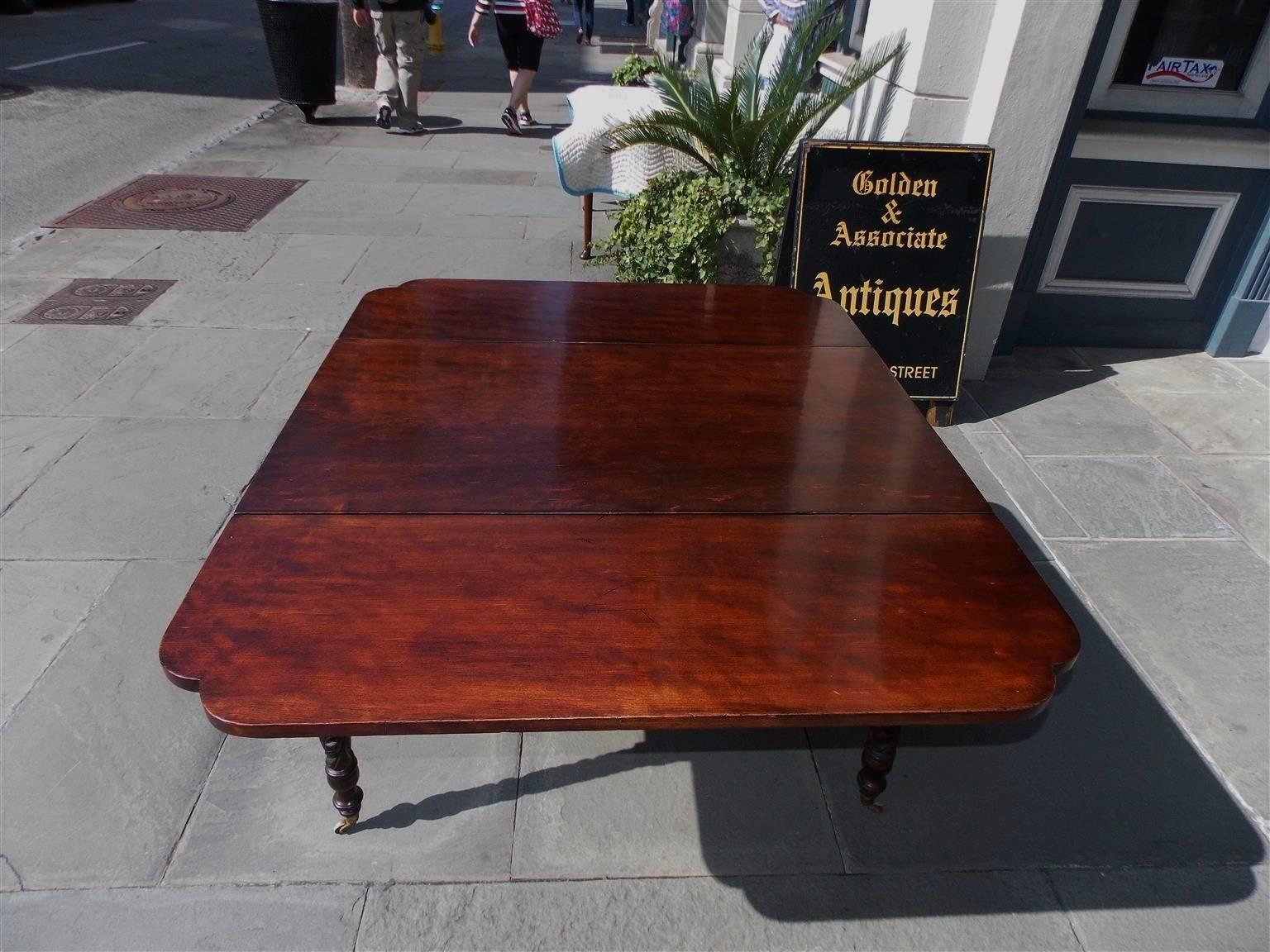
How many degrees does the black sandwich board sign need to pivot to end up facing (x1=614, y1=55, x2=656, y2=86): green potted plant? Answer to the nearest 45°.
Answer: approximately 135° to its right

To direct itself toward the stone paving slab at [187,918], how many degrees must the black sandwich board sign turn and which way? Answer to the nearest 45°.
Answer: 0° — it already faces it

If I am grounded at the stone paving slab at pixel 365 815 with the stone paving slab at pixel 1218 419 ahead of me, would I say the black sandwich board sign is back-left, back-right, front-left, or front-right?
front-left

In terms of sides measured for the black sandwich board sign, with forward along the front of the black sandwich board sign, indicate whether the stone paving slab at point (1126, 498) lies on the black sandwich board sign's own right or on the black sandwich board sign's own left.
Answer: on the black sandwich board sign's own left

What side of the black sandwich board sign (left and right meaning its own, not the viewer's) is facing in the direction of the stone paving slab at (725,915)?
front

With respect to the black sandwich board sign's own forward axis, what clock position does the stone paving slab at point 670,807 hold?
The stone paving slab is roughly at 12 o'clock from the black sandwich board sign.

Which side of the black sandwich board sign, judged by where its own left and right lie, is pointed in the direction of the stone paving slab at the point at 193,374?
right

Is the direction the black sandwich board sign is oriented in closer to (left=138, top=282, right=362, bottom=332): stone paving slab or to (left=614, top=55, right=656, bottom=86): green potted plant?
the stone paving slab

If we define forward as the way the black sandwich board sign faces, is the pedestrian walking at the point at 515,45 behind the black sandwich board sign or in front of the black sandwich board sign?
behind

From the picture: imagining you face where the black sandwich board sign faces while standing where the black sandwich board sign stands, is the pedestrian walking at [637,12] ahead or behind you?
behind

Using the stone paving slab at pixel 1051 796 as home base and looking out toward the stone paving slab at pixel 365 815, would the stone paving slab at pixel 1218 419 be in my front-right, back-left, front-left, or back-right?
back-right

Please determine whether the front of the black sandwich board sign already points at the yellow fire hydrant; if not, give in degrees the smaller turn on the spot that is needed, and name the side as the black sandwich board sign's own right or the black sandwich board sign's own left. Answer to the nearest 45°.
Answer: approximately 135° to the black sandwich board sign's own right

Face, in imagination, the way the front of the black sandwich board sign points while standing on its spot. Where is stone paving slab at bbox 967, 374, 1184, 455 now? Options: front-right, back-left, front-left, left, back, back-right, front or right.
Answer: left

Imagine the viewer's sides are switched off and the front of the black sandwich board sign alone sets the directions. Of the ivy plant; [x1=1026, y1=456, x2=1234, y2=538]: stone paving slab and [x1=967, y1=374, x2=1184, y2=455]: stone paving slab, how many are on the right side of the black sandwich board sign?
1

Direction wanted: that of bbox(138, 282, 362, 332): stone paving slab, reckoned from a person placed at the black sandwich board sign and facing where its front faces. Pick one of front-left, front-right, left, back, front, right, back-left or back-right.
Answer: right

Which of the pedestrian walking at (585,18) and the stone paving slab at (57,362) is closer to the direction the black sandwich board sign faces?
the stone paving slab

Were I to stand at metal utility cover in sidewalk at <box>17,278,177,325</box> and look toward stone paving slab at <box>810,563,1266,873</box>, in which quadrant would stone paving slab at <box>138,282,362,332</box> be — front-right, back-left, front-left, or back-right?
front-left

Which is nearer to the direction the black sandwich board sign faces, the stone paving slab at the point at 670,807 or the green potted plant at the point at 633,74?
the stone paving slab

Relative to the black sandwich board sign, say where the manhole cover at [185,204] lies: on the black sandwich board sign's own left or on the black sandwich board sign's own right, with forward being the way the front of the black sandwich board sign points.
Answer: on the black sandwich board sign's own right

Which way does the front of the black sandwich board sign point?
toward the camera

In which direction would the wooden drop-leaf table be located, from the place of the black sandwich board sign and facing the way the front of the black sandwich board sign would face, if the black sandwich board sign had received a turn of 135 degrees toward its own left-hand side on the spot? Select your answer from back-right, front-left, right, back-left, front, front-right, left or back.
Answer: back-right

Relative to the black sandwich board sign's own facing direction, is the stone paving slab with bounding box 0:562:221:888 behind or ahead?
ahead
